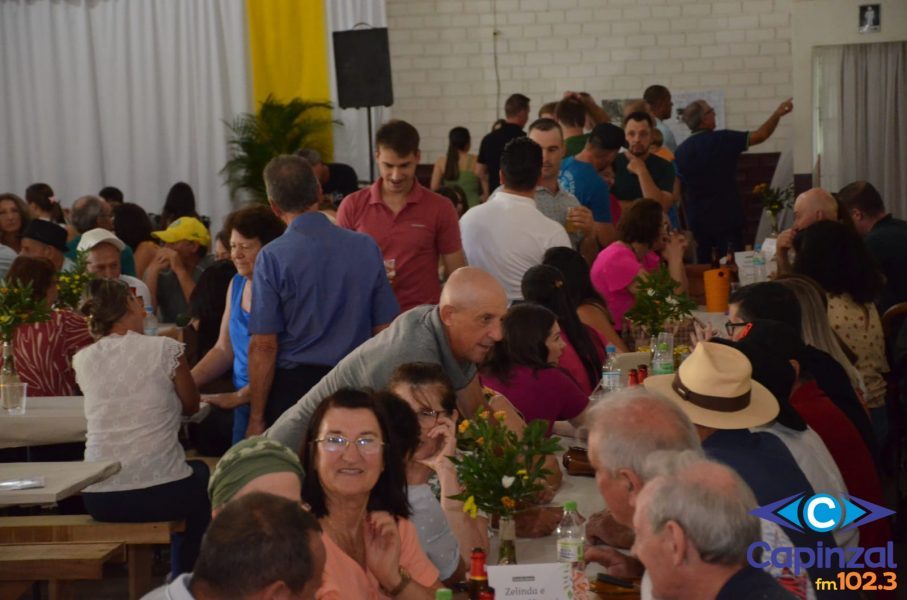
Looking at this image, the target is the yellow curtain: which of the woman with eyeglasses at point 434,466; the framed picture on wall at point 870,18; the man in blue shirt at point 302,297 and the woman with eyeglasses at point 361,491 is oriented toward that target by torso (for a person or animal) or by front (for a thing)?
the man in blue shirt

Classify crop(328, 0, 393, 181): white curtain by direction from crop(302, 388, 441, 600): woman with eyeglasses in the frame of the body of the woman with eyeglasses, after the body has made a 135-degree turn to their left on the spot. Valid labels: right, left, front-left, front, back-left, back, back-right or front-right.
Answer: front-left

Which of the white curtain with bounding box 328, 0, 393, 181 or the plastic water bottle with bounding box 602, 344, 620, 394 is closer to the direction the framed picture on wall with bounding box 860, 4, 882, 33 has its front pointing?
the plastic water bottle

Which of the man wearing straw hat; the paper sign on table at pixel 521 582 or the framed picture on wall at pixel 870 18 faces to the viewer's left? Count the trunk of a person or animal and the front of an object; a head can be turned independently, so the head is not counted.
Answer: the man wearing straw hat

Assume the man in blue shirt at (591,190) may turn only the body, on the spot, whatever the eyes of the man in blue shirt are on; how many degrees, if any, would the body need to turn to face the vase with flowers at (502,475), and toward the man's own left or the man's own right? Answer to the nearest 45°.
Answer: approximately 135° to the man's own right

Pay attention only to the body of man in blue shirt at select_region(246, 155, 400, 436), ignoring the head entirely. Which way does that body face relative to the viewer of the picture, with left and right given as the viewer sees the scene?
facing away from the viewer

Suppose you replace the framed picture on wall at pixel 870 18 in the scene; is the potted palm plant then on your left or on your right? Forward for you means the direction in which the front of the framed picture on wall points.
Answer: on your right

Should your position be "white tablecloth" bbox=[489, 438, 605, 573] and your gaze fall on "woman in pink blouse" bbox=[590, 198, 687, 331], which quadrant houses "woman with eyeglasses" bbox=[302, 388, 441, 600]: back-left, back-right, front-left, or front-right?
back-left
